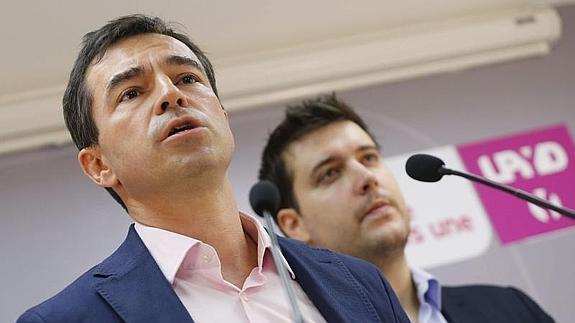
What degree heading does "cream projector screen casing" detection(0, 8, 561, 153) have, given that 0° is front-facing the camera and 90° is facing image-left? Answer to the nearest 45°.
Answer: approximately 0°

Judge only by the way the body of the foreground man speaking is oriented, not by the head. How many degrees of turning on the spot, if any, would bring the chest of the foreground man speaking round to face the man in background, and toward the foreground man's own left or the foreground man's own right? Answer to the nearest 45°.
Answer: approximately 90° to the foreground man's own left

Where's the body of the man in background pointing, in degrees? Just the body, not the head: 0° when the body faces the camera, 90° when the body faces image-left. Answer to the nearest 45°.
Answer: approximately 315°

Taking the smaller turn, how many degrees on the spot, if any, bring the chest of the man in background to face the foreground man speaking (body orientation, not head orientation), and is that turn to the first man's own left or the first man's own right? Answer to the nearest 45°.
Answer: approximately 45° to the first man's own right
